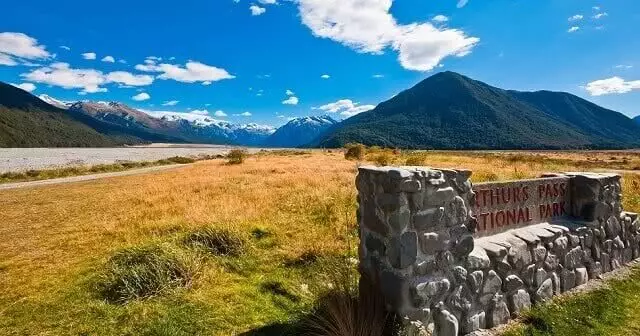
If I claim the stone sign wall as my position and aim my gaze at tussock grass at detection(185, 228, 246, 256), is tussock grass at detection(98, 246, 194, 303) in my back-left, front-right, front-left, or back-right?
front-left

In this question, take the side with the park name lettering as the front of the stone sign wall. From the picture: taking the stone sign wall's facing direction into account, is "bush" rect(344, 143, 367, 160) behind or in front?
behind

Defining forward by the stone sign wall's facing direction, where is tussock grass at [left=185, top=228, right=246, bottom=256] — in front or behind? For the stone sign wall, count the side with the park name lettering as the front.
behind

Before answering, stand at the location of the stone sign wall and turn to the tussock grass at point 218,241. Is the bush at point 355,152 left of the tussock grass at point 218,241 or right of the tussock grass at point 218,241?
right

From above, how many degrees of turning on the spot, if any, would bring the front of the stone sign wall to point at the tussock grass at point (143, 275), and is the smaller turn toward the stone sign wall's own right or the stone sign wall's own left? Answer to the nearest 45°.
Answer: approximately 135° to the stone sign wall's own right
